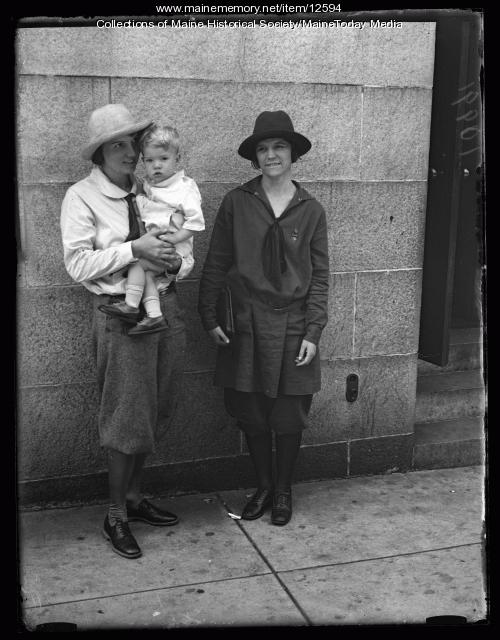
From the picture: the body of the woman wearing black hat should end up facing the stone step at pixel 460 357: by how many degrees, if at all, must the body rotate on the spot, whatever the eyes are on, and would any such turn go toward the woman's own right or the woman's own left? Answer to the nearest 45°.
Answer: approximately 135° to the woman's own left

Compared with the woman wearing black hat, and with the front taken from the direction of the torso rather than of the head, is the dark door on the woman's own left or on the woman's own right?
on the woman's own left

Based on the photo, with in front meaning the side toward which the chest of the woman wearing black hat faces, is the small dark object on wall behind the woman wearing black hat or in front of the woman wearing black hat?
behind

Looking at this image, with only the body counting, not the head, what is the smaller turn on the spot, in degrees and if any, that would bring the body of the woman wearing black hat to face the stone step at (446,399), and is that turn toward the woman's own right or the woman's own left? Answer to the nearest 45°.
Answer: approximately 135° to the woman's own left

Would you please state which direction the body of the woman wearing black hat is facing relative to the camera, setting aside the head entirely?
toward the camera
